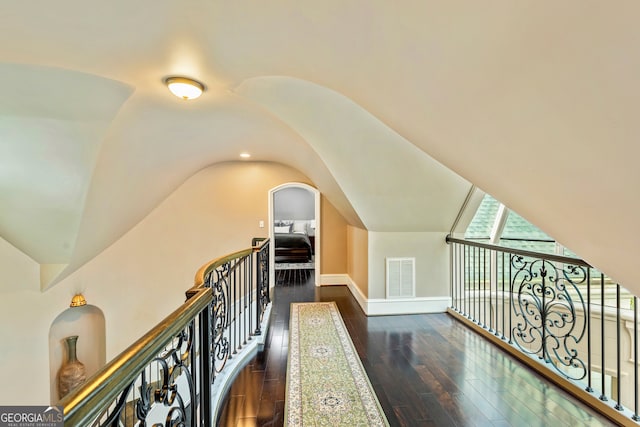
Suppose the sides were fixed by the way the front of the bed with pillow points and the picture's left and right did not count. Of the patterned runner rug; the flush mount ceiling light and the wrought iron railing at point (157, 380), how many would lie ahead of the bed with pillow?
3

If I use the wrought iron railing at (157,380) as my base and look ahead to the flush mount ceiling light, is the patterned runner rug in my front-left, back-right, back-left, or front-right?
front-right

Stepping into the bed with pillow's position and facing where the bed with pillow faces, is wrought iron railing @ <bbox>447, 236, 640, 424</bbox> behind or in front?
in front

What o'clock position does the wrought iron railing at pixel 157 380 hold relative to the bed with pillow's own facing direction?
The wrought iron railing is roughly at 12 o'clock from the bed with pillow.

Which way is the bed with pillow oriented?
toward the camera

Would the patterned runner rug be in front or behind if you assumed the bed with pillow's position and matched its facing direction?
in front

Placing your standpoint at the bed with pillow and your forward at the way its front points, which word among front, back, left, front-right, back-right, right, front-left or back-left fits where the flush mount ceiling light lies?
front
